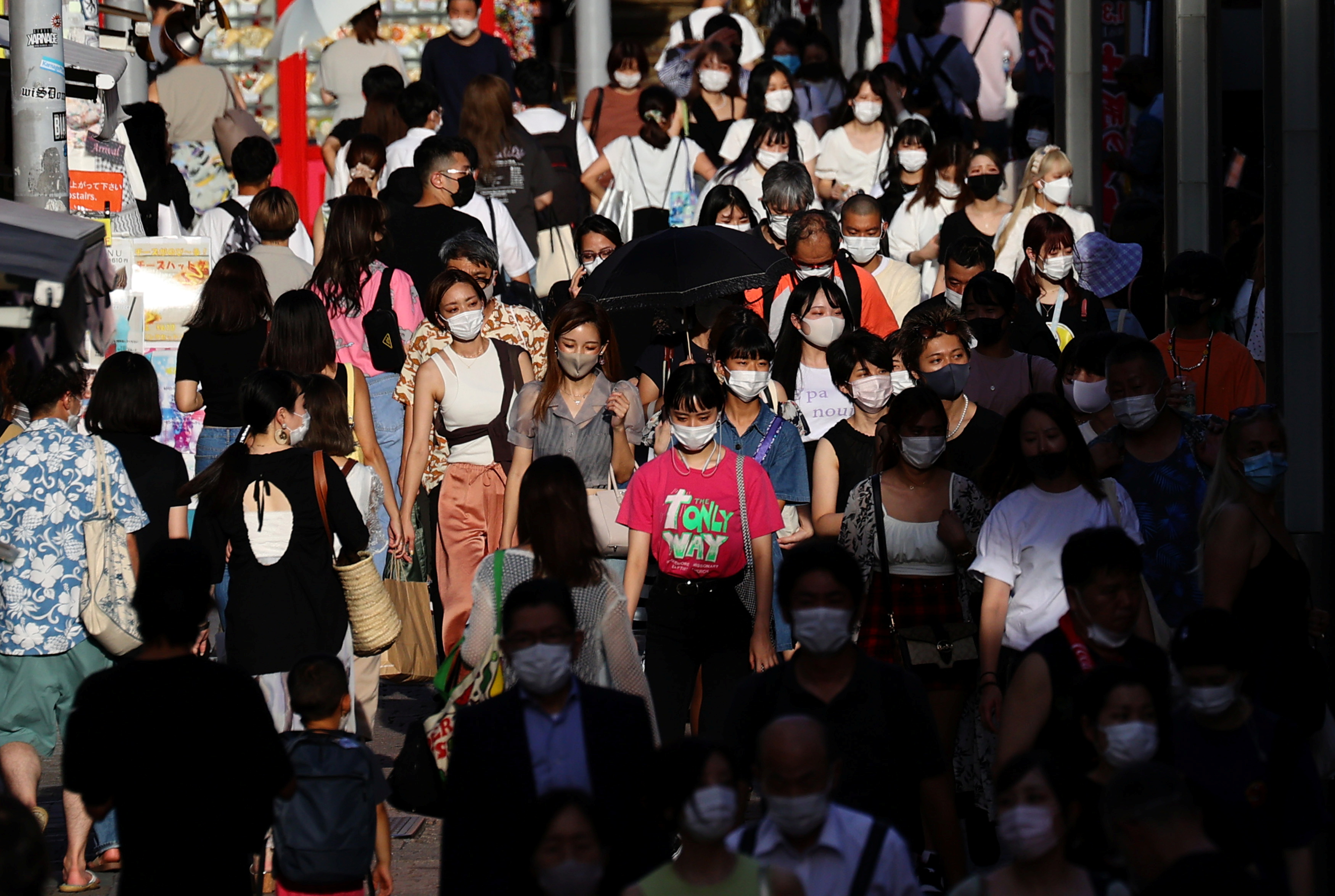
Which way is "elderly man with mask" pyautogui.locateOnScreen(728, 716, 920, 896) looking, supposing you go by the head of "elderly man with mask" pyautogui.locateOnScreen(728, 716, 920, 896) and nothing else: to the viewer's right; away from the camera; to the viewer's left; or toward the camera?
toward the camera

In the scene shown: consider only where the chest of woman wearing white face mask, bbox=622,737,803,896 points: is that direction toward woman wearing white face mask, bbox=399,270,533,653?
no

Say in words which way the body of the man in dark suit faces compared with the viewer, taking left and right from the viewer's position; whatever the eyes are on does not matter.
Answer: facing the viewer

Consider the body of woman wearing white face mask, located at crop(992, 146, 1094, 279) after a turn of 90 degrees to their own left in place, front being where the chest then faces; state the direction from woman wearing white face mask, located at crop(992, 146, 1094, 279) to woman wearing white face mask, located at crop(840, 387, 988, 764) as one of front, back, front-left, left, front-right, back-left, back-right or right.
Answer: back-right

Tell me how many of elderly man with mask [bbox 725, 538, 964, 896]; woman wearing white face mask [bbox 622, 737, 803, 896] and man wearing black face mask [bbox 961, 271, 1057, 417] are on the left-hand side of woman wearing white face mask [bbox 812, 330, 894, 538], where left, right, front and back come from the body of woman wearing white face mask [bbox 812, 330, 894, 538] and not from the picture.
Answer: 1

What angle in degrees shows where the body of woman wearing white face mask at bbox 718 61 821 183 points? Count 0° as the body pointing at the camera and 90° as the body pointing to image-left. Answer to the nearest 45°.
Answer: approximately 0°

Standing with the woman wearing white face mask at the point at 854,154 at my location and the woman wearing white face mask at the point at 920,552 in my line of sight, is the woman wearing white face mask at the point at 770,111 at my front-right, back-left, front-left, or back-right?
back-right

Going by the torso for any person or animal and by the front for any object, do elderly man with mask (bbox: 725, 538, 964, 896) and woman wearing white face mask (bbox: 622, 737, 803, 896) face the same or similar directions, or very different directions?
same or similar directions

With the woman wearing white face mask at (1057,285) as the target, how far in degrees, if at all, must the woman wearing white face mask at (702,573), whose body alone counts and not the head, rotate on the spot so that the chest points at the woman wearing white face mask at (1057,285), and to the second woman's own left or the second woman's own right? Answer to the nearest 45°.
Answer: approximately 135° to the second woman's own left

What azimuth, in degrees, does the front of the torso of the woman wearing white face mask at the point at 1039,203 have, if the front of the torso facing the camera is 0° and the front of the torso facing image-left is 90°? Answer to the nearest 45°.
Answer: approximately 315°

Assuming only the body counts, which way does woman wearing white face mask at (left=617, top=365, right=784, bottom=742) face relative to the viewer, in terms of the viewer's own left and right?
facing the viewer

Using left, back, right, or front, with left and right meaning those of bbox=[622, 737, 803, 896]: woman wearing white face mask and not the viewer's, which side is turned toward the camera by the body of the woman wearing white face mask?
front

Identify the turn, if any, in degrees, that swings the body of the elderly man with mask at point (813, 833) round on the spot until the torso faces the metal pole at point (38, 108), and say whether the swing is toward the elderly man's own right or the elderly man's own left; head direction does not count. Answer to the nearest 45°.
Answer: approximately 135° to the elderly man's own right

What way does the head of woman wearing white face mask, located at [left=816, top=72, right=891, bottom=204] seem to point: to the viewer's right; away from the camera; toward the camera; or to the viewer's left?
toward the camera

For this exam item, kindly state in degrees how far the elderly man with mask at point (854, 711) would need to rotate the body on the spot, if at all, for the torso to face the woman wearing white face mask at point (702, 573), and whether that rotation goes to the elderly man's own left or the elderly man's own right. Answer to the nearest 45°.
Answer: approximately 180°

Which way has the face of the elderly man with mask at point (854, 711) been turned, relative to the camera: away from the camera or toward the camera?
toward the camera

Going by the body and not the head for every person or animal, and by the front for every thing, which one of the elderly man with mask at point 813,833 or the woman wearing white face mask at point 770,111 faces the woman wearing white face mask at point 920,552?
the woman wearing white face mask at point 770,111

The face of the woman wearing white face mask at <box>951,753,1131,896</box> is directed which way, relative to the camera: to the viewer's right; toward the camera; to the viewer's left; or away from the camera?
toward the camera
